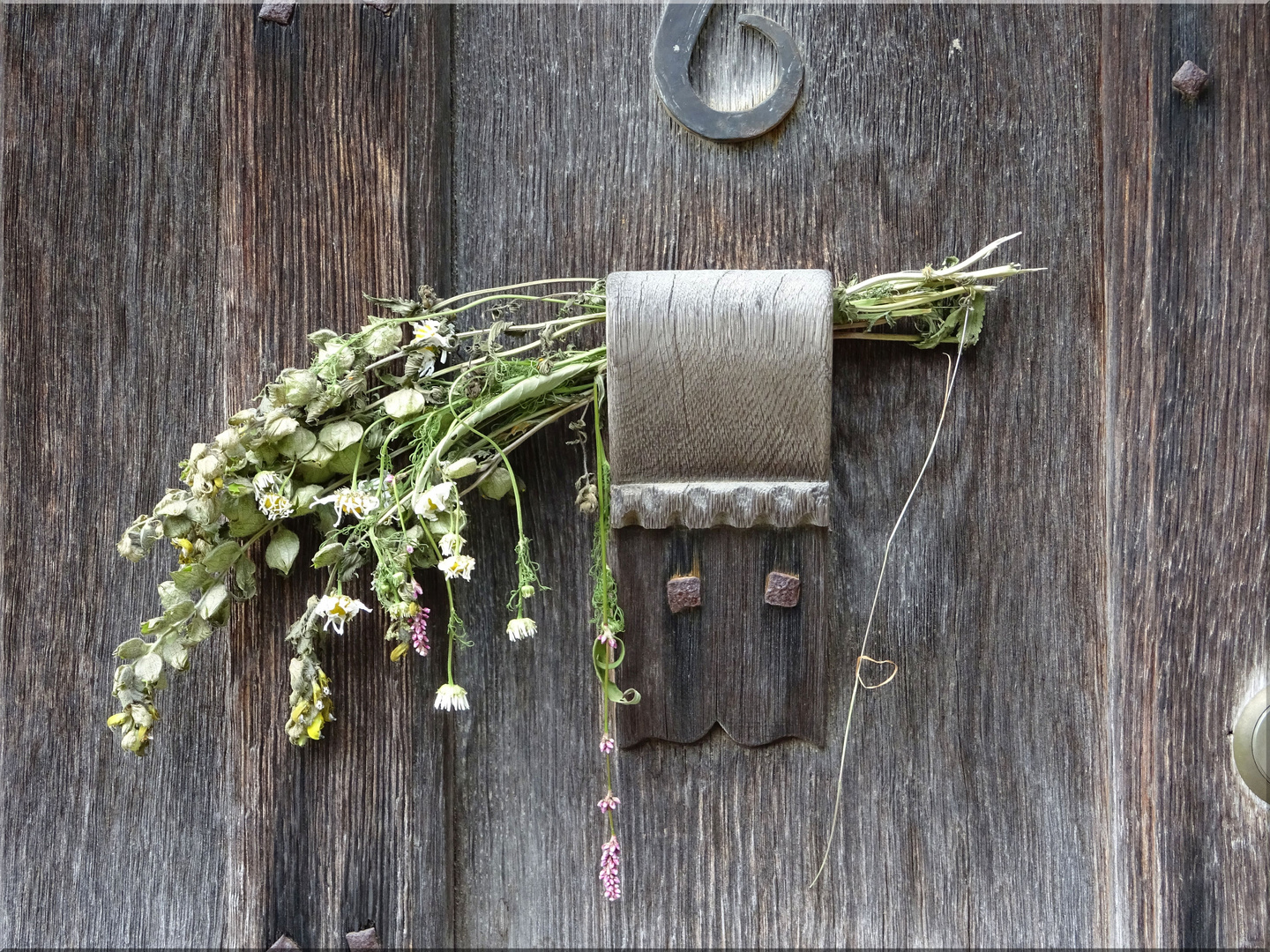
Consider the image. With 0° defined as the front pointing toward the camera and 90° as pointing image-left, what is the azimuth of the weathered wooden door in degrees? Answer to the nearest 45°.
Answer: approximately 0°
